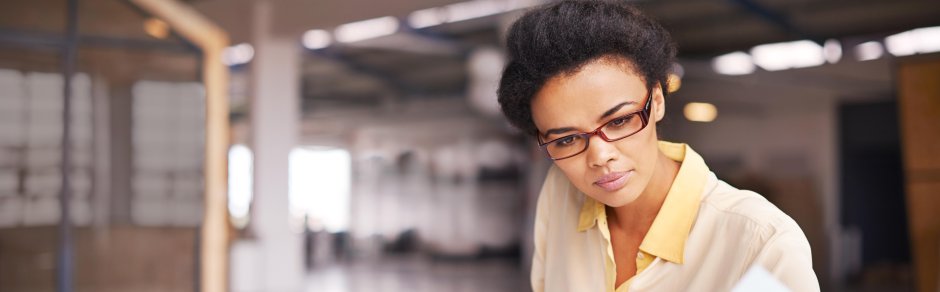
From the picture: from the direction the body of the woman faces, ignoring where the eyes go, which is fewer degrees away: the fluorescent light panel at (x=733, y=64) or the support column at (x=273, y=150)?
the support column

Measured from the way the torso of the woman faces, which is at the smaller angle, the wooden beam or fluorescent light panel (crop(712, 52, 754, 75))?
the wooden beam

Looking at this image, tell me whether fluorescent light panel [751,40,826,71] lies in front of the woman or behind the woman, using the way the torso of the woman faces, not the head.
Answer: behind

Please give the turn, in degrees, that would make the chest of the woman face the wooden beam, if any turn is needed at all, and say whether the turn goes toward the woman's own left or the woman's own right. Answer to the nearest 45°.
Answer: approximately 90° to the woman's own right

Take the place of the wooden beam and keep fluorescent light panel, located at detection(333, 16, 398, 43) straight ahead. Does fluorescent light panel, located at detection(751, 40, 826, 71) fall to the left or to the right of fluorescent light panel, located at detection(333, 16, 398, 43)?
right

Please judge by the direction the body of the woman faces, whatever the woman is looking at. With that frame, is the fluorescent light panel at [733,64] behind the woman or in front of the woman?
behind

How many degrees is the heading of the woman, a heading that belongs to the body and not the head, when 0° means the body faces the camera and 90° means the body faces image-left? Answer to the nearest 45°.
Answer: approximately 45°
